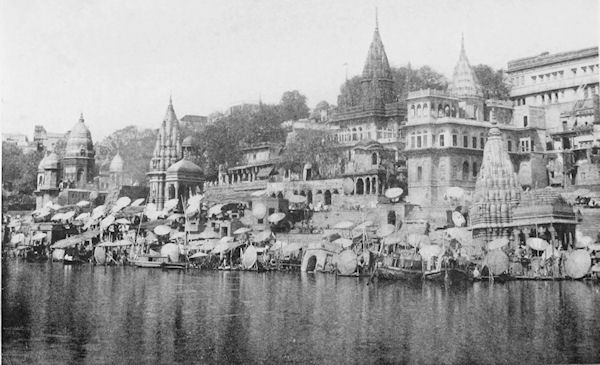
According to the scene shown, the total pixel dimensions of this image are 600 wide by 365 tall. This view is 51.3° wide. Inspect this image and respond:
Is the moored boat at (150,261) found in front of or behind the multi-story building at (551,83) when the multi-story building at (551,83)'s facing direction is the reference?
in front

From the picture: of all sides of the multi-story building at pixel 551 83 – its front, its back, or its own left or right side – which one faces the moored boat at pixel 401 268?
front

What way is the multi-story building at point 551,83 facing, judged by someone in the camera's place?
facing the viewer and to the left of the viewer

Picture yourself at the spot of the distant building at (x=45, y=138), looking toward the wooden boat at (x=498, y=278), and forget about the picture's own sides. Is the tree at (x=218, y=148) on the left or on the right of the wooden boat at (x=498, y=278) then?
left

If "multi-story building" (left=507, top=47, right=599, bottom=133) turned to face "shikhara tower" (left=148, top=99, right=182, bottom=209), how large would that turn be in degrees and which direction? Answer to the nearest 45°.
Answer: approximately 45° to its right

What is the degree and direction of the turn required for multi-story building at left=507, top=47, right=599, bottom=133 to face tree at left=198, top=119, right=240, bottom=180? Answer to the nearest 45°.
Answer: approximately 45° to its right

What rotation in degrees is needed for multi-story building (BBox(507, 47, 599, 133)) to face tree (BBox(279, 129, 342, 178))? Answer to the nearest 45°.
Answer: approximately 45° to its right

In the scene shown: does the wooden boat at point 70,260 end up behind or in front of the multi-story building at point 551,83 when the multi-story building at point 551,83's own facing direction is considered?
in front
